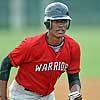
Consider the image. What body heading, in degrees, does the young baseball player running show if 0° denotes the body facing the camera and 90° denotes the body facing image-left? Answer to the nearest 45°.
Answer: approximately 315°
